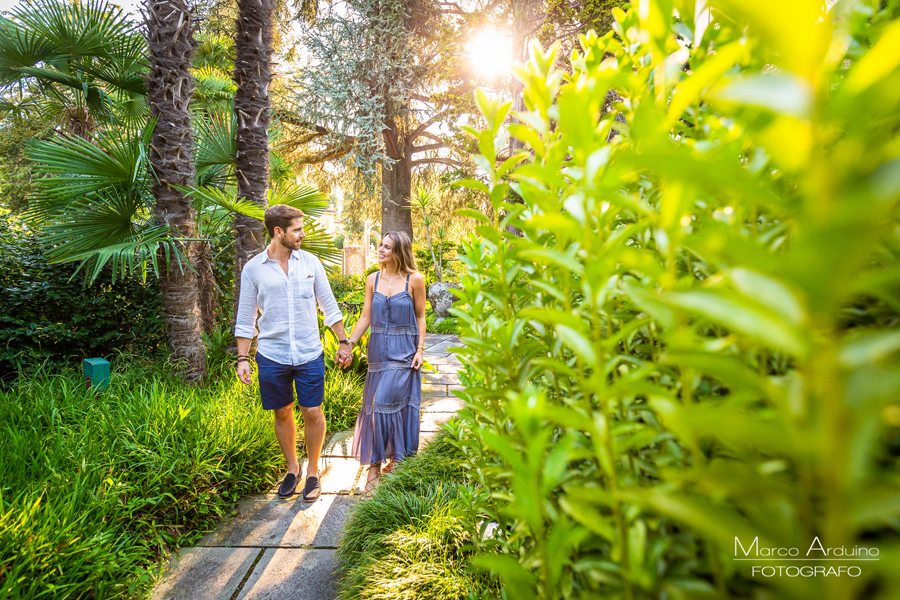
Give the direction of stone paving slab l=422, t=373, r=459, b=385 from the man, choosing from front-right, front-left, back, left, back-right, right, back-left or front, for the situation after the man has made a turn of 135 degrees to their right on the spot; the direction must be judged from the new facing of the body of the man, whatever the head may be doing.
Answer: right

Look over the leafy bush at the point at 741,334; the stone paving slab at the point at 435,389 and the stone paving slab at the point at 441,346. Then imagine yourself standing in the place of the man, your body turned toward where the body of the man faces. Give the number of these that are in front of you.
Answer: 1

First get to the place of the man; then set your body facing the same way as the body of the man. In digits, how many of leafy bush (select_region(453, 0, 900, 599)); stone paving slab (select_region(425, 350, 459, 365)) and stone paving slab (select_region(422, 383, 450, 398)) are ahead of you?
1

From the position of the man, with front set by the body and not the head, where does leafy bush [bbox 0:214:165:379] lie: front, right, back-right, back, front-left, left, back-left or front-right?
back-right

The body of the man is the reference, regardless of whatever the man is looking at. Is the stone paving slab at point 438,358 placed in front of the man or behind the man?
behind

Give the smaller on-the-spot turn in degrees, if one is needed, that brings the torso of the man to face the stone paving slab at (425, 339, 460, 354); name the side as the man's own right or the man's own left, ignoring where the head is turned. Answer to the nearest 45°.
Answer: approximately 135° to the man's own left

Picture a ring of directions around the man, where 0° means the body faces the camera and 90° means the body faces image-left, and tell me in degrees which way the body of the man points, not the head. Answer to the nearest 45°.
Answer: approximately 0°

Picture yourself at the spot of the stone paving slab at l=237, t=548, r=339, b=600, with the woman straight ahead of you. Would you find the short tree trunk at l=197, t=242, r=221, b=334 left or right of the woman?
left

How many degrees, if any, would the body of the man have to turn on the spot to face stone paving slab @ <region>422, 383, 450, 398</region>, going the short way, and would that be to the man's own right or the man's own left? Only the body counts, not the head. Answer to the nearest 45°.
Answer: approximately 135° to the man's own left
